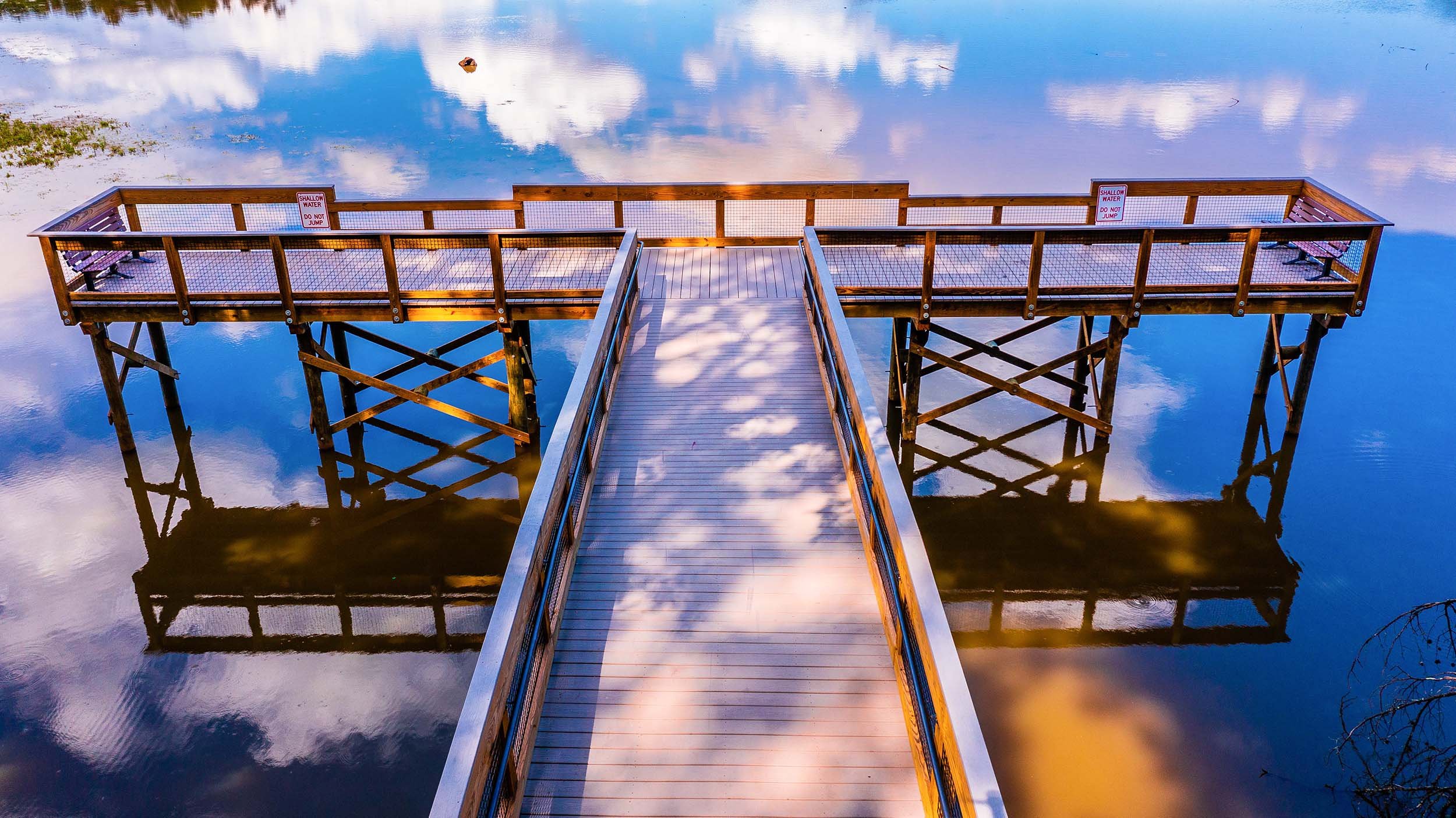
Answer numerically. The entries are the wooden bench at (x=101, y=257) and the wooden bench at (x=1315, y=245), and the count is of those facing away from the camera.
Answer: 0

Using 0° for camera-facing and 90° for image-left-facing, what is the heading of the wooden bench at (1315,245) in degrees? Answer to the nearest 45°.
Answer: approximately 45°

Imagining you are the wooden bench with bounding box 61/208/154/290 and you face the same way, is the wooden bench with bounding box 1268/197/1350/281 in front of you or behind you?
in front

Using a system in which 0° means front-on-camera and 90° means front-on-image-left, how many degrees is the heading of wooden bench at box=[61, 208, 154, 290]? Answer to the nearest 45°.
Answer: approximately 315°
